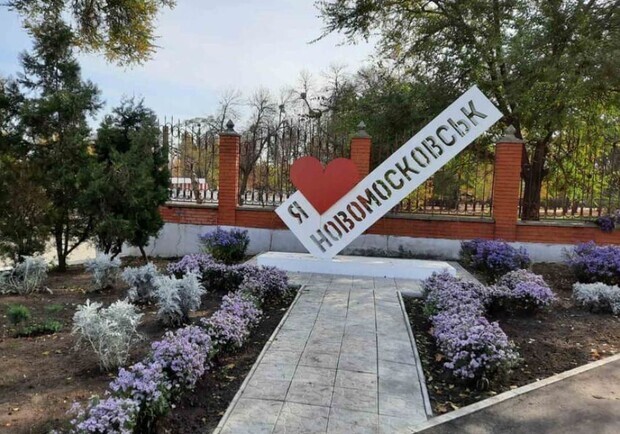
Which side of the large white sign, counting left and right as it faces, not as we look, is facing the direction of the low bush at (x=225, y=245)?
right

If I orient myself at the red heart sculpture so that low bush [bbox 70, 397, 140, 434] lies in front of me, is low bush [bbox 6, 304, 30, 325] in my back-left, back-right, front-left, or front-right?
front-right

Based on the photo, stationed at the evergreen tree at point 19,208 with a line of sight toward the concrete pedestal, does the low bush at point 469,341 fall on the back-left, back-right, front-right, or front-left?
front-right

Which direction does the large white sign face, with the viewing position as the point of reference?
facing the viewer

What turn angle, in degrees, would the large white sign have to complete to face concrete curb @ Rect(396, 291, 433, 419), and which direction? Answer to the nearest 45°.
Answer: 0° — it already faces it

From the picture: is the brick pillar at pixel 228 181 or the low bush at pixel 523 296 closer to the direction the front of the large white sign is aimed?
the low bush

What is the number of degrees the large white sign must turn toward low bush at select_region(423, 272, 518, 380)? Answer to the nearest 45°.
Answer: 0° — it already faces it

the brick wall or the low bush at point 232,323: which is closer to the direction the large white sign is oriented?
the low bush

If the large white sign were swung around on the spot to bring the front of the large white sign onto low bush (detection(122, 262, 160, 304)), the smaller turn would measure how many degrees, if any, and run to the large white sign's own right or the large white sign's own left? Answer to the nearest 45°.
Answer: approximately 45° to the large white sign's own right

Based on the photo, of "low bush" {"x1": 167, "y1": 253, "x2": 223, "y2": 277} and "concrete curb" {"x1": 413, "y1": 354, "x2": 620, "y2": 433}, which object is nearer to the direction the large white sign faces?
the concrete curb

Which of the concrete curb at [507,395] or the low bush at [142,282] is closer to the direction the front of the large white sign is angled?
the concrete curb

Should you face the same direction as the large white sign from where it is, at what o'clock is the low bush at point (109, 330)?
The low bush is roughly at 1 o'clock from the large white sign.

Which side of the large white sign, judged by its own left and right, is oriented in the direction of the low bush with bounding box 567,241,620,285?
left

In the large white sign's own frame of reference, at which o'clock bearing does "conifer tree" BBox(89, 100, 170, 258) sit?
The conifer tree is roughly at 3 o'clock from the large white sign.

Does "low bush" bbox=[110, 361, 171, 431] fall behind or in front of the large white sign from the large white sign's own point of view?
in front

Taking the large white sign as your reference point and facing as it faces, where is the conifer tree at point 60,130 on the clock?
The conifer tree is roughly at 3 o'clock from the large white sign.
